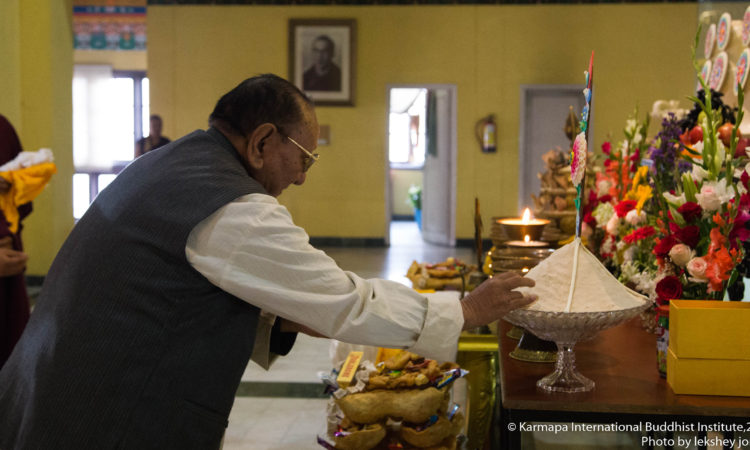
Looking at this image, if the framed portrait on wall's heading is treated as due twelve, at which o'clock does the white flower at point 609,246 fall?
The white flower is roughly at 12 o'clock from the framed portrait on wall.

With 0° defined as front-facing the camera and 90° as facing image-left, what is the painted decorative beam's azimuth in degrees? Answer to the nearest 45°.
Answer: approximately 0°

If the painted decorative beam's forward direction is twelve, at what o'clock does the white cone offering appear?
The white cone offering is roughly at 12 o'clock from the painted decorative beam.

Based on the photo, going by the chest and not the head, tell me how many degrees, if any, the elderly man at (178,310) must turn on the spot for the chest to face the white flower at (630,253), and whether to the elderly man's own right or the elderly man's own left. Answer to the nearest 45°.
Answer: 0° — they already face it

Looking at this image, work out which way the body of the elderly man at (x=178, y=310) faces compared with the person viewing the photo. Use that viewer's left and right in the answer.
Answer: facing away from the viewer and to the right of the viewer

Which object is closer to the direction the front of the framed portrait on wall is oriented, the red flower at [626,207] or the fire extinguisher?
the red flower

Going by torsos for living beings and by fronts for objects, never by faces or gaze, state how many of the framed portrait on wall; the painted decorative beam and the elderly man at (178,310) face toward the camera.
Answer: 2
